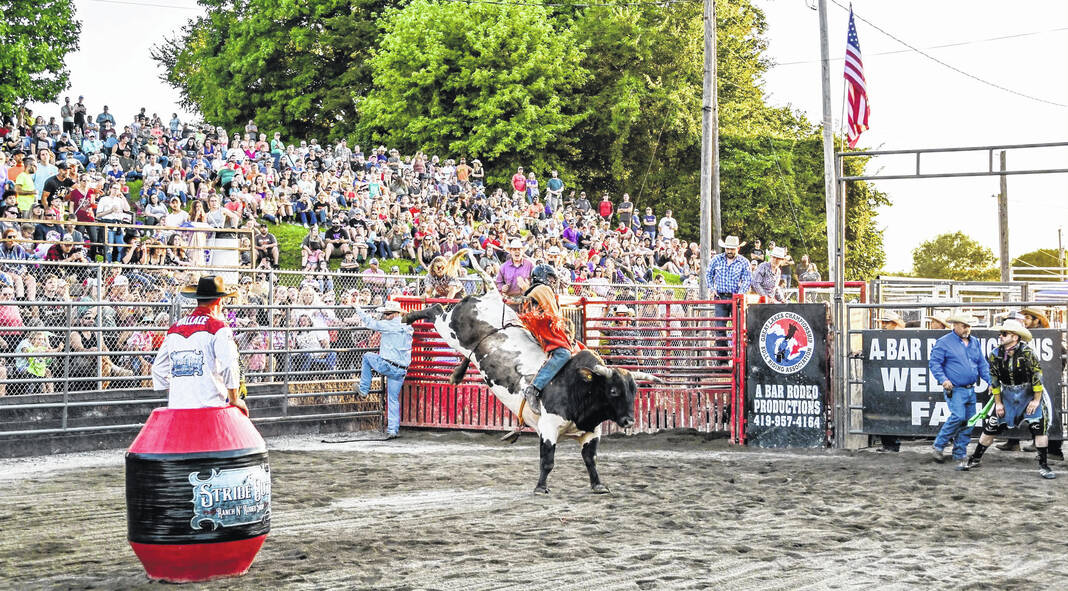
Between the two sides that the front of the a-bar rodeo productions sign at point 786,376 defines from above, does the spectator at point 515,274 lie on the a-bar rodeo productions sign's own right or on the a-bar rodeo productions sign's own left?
on the a-bar rodeo productions sign's own right

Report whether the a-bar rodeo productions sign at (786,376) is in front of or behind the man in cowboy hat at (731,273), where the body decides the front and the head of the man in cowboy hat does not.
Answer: in front

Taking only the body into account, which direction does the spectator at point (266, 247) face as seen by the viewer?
toward the camera

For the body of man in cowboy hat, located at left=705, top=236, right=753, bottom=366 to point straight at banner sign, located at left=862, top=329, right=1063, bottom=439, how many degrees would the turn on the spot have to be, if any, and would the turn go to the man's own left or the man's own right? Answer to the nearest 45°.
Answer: approximately 45° to the man's own left

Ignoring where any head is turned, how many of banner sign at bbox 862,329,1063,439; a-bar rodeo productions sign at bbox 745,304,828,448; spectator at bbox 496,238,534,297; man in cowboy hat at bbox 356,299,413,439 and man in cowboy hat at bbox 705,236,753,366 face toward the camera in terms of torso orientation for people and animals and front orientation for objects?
4

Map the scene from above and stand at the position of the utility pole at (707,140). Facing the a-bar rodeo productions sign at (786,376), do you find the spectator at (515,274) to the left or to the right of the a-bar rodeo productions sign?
right

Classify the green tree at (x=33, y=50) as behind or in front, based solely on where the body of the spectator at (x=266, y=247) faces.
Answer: behind

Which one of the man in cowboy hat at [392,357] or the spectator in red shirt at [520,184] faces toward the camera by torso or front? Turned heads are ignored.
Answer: the spectator in red shirt

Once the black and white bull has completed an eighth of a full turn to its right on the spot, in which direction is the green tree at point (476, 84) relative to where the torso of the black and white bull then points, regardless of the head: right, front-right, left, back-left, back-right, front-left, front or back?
back

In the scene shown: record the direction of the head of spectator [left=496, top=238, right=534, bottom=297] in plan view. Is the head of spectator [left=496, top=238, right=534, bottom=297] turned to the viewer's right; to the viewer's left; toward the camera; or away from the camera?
toward the camera

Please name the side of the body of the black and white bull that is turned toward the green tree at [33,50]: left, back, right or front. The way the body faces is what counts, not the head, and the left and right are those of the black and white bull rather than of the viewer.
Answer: back

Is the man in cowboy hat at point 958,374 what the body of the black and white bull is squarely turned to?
no

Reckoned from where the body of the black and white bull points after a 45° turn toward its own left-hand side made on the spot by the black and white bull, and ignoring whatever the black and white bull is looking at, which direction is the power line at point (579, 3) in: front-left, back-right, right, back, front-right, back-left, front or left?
left

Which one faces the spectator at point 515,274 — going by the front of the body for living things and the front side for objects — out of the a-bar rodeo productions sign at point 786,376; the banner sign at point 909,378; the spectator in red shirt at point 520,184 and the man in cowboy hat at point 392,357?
the spectator in red shirt

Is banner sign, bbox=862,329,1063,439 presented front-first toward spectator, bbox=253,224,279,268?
no

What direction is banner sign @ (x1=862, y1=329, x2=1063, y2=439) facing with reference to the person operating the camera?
facing the viewer

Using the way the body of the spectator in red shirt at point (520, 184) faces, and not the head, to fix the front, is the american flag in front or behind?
in front

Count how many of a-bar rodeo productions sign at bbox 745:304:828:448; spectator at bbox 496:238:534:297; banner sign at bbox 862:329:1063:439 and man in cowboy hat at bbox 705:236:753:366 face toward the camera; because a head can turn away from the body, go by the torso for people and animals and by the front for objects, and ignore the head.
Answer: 4

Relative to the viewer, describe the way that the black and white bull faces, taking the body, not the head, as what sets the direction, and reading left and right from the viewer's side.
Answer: facing the viewer and to the right of the viewer
